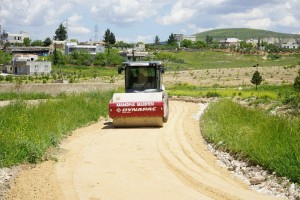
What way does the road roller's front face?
toward the camera
